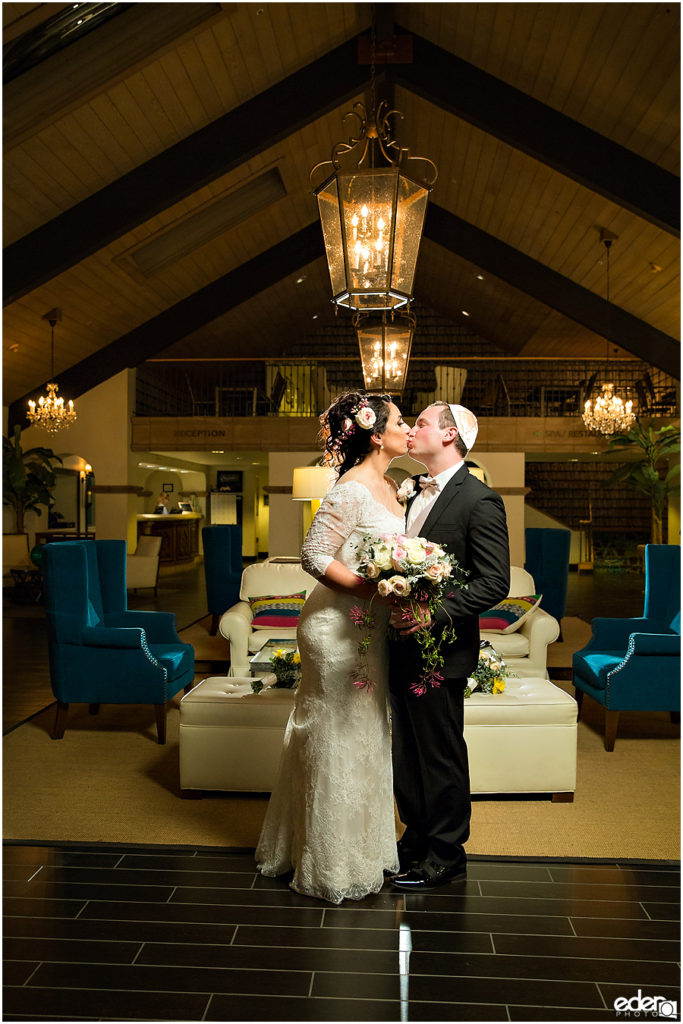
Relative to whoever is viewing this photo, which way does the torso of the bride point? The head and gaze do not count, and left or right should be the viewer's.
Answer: facing to the right of the viewer

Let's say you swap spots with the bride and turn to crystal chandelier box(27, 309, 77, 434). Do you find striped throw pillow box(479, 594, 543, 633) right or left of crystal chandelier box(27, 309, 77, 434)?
right

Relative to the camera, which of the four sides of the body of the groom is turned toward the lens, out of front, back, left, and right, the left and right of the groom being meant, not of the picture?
left

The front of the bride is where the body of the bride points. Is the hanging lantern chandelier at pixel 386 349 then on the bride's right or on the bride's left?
on the bride's left

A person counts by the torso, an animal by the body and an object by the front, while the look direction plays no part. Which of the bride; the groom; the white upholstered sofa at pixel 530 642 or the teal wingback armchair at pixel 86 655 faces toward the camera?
the white upholstered sofa

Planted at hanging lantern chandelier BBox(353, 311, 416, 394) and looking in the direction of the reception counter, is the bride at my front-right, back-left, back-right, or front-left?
back-left

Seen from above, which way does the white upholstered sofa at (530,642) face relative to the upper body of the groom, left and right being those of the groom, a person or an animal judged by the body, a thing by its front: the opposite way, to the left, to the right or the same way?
to the left

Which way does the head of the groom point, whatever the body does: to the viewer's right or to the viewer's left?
to the viewer's left

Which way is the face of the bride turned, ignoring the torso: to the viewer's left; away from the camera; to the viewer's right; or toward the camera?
to the viewer's right

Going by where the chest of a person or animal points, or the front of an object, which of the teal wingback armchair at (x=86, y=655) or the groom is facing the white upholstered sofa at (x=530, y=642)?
the teal wingback armchair

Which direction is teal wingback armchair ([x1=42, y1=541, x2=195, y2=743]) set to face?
to the viewer's right

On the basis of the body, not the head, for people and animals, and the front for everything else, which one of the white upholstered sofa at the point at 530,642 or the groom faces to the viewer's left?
the groom
